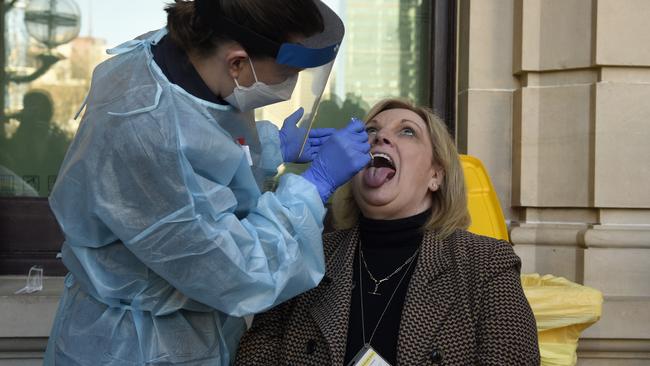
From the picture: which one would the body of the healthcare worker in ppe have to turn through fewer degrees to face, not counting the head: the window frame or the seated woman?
the seated woman

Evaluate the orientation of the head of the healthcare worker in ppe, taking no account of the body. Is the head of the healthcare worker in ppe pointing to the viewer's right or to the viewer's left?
to the viewer's right

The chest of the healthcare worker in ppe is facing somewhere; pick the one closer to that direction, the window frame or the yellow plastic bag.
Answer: the yellow plastic bag

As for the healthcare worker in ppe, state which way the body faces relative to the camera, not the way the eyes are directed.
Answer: to the viewer's right

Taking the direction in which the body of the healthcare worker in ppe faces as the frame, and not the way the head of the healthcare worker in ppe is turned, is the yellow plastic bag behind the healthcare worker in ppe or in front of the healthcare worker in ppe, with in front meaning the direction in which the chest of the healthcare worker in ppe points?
in front
